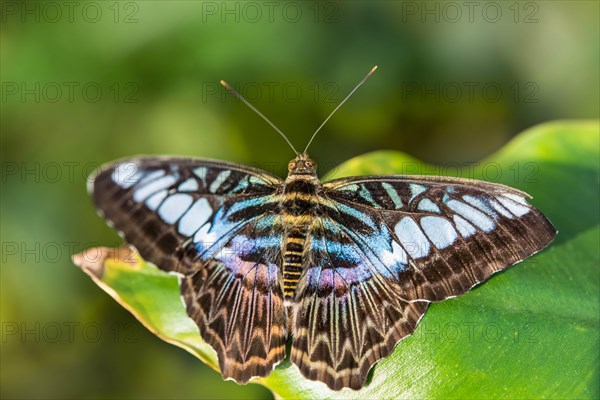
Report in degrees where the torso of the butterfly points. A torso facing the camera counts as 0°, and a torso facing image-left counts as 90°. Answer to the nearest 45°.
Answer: approximately 180°
